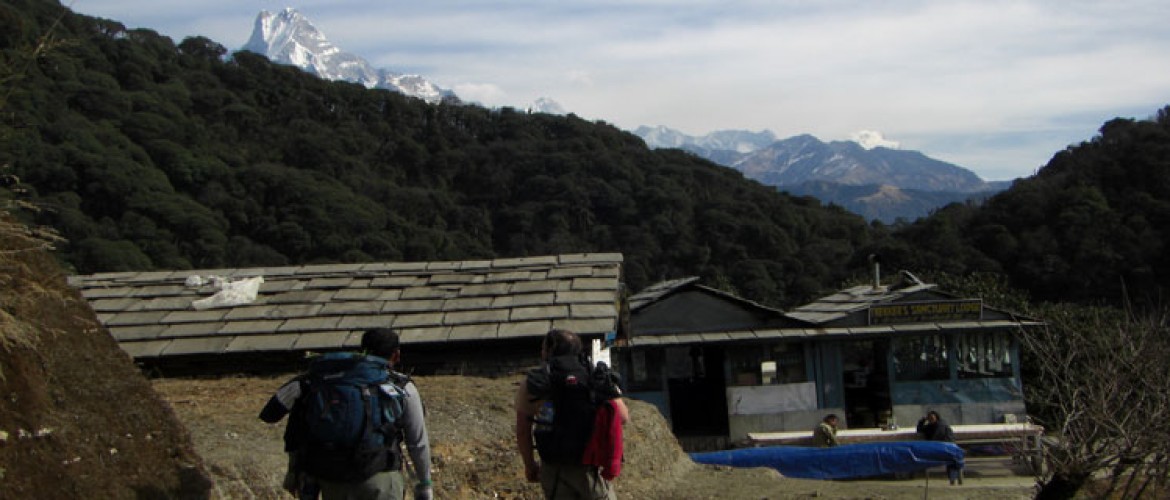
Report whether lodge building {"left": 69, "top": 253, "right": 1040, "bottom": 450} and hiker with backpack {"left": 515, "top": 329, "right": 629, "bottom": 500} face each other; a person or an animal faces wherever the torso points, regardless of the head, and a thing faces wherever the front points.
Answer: yes

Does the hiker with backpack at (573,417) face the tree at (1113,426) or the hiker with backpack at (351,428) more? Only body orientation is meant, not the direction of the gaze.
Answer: the tree

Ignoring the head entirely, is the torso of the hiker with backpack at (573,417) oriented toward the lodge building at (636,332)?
yes

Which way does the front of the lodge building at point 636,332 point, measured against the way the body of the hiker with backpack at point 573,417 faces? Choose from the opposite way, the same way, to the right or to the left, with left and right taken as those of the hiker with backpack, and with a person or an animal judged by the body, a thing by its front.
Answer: the opposite way

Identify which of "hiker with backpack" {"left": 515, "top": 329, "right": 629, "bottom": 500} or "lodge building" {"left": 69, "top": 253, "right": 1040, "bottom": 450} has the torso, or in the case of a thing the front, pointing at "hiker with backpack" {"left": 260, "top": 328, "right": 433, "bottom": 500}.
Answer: the lodge building

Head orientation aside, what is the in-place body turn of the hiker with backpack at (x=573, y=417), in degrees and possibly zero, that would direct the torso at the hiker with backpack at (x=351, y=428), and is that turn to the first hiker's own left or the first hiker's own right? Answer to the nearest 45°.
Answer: approximately 135° to the first hiker's own left

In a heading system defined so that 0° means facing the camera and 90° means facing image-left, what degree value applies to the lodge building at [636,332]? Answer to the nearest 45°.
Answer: approximately 0°

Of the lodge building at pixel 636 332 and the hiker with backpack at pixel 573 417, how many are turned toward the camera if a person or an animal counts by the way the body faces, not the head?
1

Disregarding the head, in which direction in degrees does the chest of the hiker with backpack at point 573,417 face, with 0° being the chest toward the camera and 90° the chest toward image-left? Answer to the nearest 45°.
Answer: approximately 180°

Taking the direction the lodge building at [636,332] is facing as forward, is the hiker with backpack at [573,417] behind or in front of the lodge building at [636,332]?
in front

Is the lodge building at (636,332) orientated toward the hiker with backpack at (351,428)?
yes
